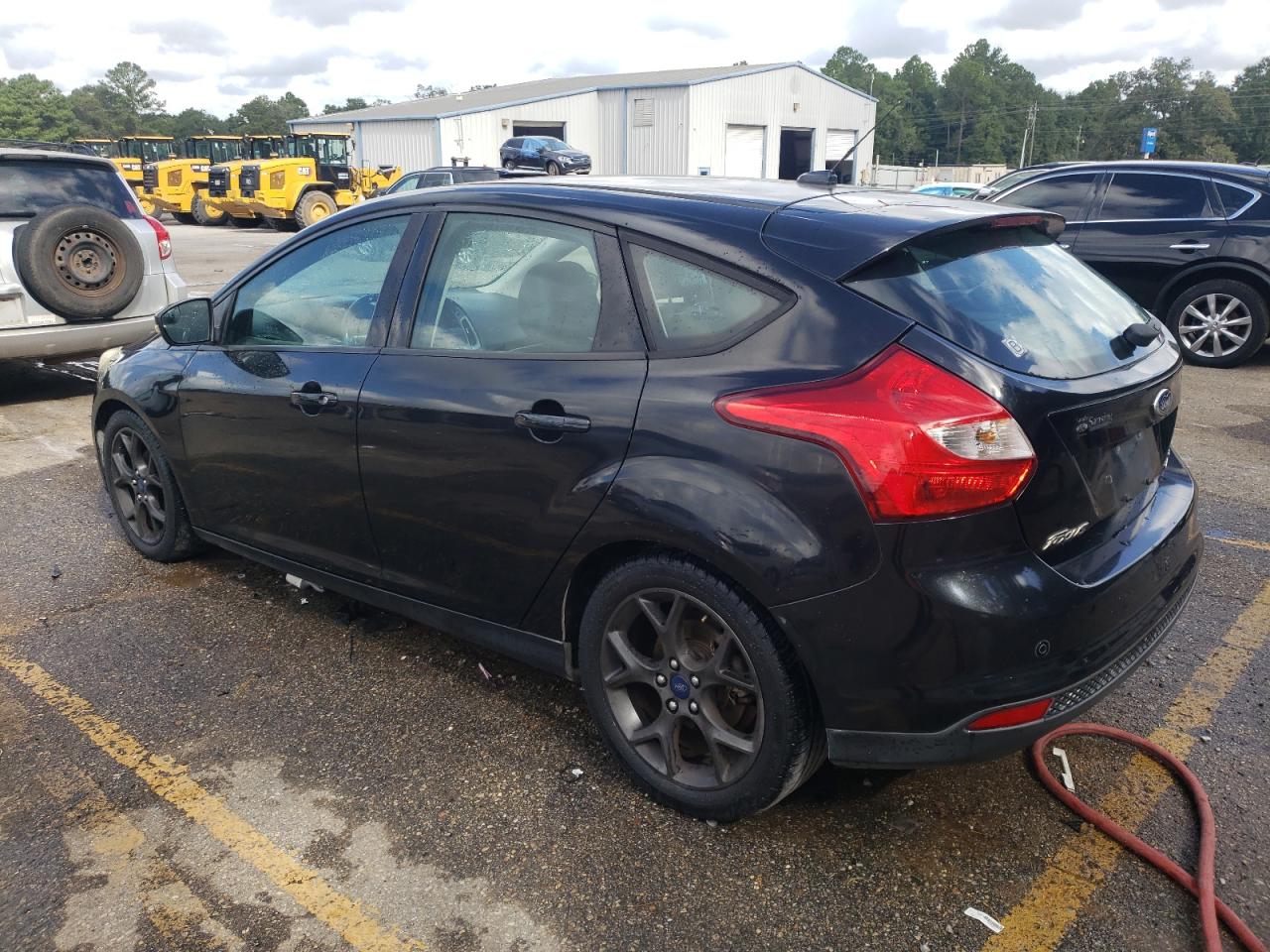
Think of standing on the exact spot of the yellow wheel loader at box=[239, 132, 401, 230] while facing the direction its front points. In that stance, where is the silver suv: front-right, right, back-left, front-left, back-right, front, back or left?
back-right

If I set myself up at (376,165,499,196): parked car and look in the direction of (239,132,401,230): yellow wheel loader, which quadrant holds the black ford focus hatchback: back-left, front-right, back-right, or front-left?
back-left

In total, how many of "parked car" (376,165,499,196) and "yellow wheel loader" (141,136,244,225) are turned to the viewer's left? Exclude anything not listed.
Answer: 1

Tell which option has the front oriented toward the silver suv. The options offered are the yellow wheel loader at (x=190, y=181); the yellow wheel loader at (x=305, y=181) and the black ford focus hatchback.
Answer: the black ford focus hatchback

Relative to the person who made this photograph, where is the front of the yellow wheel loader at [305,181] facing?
facing away from the viewer and to the right of the viewer

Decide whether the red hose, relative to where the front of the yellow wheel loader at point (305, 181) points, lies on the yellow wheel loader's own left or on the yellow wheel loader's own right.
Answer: on the yellow wheel loader's own right

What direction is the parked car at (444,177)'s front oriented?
to the viewer's left

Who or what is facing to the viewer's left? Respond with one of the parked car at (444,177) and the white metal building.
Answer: the parked car

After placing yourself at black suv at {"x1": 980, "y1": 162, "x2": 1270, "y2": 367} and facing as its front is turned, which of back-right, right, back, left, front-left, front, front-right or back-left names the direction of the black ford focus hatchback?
left

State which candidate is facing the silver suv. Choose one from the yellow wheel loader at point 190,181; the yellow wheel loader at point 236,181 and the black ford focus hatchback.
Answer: the black ford focus hatchback

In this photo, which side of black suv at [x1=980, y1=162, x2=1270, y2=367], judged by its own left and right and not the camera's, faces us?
left

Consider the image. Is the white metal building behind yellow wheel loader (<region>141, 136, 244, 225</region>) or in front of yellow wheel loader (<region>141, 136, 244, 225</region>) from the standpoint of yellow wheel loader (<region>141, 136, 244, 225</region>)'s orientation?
in front

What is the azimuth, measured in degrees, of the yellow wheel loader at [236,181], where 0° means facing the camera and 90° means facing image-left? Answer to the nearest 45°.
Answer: approximately 225°

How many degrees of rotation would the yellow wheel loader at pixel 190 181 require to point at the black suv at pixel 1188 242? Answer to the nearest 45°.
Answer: approximately 135° to its right

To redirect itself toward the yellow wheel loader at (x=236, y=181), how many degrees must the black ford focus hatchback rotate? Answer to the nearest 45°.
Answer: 0° — it already faces it

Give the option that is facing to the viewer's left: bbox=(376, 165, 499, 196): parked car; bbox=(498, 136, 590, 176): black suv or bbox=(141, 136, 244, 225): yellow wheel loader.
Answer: the parked car

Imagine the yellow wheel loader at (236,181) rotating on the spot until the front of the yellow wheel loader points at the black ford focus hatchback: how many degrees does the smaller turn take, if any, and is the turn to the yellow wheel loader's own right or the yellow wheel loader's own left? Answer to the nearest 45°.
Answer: approximately 135° to the yellow wheel loader's own right
